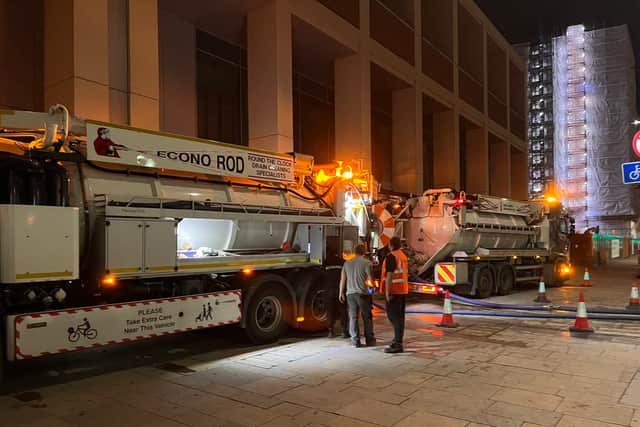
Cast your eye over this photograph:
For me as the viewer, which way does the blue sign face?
facing the viewer

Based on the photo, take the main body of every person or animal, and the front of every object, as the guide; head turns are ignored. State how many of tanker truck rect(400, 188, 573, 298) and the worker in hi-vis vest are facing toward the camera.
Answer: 0

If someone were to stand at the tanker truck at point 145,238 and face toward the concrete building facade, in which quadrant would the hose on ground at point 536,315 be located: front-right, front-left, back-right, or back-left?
front-right

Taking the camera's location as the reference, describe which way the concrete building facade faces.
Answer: facing the viewer and to the right of the viewer

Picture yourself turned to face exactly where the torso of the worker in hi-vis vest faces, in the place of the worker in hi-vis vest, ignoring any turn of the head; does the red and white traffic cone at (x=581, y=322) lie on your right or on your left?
on your right

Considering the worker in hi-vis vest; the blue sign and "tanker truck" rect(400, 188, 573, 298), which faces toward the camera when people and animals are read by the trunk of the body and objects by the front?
the blue sign

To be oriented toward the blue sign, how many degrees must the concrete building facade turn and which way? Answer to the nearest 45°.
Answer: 0° — it already faces it

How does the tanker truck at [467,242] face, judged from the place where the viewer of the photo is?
facing away from the viewer and to the right of the viewer

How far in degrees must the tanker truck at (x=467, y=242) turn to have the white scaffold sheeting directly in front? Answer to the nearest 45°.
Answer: approximately 45° to its left

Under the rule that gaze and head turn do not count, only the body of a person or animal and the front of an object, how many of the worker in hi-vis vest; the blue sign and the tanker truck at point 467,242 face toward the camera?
1

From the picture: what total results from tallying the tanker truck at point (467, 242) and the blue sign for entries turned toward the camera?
1

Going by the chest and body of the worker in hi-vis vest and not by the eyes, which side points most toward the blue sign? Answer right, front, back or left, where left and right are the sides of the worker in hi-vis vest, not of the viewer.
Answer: right

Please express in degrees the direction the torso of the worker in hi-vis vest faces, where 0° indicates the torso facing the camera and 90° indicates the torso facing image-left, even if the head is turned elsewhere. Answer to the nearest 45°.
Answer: approximately 135°
